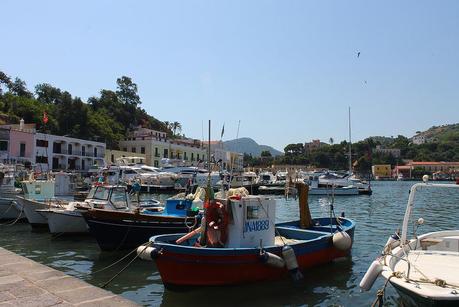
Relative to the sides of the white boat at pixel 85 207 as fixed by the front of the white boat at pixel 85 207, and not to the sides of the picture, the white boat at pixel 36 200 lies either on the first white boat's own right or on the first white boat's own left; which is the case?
on the first white boat's own right

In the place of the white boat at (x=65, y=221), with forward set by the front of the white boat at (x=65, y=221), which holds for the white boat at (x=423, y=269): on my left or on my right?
on my left

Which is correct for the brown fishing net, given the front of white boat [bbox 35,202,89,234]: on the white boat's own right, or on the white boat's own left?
on the white boat's own left

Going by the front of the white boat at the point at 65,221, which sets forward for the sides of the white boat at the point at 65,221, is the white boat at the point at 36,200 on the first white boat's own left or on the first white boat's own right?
on the first white boat's own right

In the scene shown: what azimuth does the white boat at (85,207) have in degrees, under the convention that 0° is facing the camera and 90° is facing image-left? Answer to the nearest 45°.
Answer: approximately 45°

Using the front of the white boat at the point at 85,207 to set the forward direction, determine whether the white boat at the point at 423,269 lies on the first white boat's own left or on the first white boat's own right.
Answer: on the first white boat's own left

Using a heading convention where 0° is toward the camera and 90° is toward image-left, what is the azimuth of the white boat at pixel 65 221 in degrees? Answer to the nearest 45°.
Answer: approximately 45°
